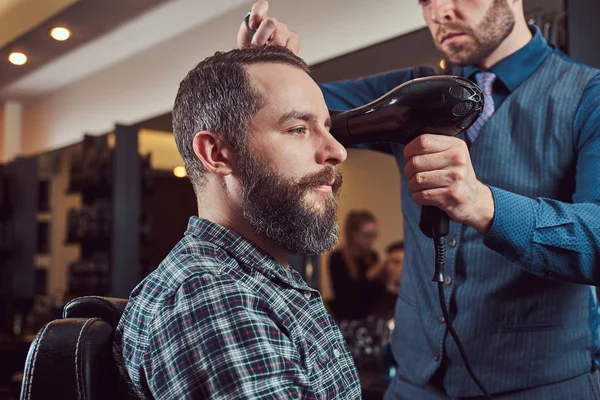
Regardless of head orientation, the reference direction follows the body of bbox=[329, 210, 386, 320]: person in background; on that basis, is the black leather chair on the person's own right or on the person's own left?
on the person's own right

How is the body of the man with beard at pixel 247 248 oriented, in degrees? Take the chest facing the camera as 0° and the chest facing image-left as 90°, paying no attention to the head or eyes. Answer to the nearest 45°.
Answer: approximately 270°

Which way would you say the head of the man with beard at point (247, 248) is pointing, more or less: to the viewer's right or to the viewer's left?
to the viewer's right

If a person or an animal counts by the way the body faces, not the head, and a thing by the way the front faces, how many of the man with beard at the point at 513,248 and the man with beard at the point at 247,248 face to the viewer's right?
1

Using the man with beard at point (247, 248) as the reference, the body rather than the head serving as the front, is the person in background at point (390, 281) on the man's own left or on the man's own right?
on the man's own left

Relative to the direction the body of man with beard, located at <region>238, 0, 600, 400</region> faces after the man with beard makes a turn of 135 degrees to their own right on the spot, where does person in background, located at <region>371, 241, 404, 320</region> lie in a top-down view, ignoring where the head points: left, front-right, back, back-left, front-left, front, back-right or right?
front

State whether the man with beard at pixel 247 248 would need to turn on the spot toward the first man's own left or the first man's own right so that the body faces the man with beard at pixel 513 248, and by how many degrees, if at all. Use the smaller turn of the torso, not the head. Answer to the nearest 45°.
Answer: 0° — they already face them

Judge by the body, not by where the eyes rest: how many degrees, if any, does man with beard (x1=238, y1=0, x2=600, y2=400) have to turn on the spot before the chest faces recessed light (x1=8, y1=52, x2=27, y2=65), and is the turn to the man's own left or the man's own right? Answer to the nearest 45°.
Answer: approximately 90° to the man's own right
